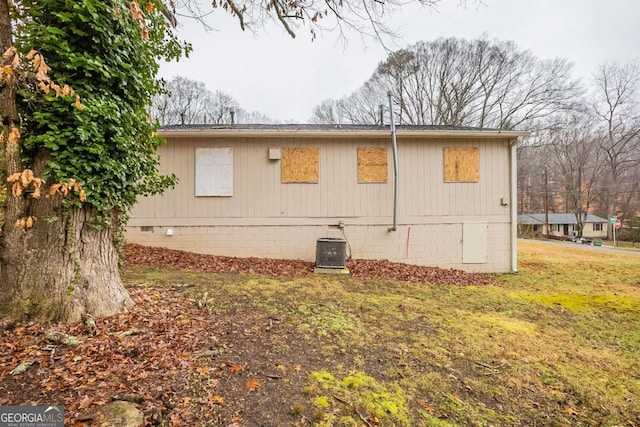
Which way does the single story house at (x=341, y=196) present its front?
away from the camera

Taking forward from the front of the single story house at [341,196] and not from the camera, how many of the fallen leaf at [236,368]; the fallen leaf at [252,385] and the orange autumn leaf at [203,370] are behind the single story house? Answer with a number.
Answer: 3

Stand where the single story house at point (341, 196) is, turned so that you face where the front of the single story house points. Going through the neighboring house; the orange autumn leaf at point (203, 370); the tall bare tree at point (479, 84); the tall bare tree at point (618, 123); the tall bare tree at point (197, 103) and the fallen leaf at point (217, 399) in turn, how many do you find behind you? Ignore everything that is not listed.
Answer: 2

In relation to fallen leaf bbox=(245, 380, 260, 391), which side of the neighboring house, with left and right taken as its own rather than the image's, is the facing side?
front

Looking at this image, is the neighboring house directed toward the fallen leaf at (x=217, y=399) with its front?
yes

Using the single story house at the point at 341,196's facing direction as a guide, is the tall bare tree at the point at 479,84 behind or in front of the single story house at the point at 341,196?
in front

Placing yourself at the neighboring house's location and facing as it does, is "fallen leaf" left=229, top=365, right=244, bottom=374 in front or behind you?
in front

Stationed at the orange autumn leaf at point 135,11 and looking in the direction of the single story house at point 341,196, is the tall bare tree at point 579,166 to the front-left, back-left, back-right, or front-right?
front-right

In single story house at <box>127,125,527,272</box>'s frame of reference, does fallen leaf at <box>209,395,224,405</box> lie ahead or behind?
behind

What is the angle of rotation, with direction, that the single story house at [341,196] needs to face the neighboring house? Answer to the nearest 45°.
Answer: approximately 45° to its right

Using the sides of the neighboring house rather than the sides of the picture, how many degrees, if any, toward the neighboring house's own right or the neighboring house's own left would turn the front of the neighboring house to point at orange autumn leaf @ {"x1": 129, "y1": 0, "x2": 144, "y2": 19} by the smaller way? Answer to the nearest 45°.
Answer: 0° — it already faces it

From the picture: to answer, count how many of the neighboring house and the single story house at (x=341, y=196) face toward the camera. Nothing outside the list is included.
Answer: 1

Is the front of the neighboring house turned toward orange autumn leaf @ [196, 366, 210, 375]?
yes

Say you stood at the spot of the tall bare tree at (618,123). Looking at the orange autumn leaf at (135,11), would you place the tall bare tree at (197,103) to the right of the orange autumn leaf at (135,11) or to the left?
right

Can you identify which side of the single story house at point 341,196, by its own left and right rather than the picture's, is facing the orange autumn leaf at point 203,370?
back

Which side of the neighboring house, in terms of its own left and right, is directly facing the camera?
front

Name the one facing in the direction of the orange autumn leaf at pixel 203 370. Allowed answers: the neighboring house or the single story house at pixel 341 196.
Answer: the neighboring house

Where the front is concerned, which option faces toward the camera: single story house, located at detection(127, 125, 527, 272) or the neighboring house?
the neighboring house

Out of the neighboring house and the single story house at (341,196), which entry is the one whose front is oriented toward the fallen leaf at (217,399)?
the neighboring house
